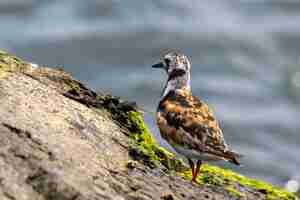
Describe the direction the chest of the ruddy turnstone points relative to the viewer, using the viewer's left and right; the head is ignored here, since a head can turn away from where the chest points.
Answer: facing to the left of the viewer
